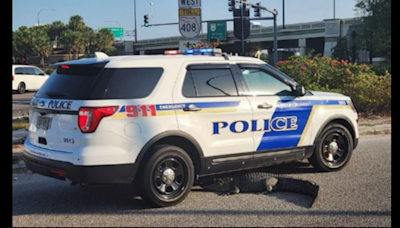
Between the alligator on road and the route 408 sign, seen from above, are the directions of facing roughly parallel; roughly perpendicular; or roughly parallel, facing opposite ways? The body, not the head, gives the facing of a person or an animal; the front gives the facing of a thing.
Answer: roughly perpendicular

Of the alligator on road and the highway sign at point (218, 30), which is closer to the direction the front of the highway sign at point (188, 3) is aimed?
the alligator on road

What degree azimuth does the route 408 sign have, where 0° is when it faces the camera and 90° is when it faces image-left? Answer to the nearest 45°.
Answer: approximately 0°

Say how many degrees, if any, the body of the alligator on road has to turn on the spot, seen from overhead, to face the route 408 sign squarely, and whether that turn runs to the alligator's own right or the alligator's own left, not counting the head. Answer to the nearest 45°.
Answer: approximately 90° to the alligator's own right

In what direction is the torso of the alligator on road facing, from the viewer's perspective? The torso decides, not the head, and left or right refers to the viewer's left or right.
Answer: facing to the left of the viewer

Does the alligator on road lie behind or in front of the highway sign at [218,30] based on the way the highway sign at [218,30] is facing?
in front

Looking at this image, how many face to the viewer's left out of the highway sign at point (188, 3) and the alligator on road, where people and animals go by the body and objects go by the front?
1

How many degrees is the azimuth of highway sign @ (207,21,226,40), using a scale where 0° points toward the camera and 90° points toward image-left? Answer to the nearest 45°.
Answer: approximately 0°

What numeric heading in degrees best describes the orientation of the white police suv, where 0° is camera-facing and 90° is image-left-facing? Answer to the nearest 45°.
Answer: approximately 225°

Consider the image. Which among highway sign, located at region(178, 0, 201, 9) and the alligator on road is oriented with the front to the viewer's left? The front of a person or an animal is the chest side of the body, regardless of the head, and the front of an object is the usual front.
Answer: the alligator on road

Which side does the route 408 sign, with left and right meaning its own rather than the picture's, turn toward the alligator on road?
front
